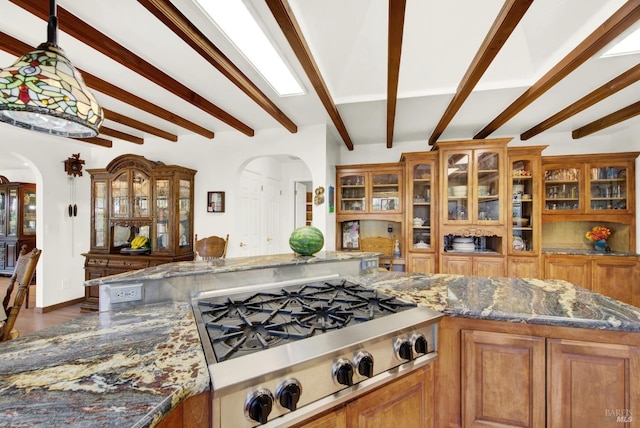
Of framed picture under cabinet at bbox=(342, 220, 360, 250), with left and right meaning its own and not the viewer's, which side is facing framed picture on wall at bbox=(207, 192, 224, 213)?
right

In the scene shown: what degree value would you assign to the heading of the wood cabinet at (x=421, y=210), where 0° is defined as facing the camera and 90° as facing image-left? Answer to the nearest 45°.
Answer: approximately 0°

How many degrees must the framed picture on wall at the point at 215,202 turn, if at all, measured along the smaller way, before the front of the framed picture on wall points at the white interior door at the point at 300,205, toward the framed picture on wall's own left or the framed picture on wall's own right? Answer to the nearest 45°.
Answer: approximately 135° to the framed picture on wall's own left

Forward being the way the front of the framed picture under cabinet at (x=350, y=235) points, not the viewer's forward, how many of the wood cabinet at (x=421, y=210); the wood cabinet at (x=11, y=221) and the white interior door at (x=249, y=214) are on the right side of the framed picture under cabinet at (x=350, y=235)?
2

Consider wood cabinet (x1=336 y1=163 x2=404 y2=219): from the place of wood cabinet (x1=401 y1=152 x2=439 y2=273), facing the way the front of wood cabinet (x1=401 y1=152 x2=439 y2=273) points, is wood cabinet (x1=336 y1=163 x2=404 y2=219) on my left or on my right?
on my right

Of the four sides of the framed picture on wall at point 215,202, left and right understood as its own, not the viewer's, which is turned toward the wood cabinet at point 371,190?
left

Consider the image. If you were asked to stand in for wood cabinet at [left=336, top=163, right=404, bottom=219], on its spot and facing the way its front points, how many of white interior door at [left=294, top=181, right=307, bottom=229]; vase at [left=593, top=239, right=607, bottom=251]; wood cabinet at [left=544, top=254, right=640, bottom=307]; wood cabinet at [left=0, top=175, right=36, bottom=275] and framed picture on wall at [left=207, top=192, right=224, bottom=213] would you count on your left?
2

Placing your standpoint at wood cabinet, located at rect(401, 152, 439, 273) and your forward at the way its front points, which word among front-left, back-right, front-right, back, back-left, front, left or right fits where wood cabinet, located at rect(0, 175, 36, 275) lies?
right

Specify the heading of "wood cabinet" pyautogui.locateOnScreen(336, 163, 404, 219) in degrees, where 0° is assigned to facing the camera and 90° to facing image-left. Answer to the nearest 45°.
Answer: approximately 0°

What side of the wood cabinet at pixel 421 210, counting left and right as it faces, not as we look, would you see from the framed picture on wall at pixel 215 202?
right
